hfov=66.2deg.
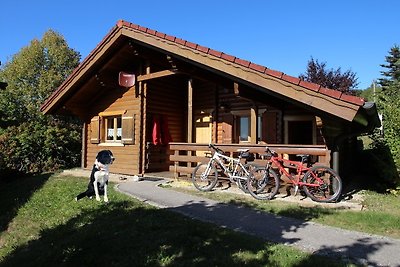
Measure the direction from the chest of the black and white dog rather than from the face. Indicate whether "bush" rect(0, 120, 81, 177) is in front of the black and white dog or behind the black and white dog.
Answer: behind

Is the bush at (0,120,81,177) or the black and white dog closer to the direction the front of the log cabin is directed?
the black and white dog

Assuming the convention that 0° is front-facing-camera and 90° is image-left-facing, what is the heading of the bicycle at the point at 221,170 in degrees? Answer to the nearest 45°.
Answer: approximately 90°

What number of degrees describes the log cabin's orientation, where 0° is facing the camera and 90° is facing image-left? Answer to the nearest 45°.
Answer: approximately 45°

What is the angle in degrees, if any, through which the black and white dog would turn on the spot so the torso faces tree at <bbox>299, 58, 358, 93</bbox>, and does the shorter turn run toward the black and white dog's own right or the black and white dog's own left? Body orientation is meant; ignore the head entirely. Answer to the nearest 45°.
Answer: approximately 90° to the black and white dog's own left

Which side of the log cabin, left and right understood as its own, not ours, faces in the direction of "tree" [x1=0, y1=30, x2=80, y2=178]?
right

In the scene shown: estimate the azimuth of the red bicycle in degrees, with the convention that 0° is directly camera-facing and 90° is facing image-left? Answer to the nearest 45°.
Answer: approximately 90°

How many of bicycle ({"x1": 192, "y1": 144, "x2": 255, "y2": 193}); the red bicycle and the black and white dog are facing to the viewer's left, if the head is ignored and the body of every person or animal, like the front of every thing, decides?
2
